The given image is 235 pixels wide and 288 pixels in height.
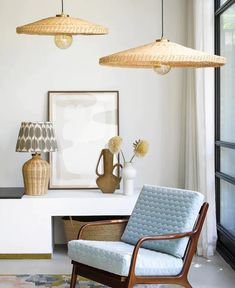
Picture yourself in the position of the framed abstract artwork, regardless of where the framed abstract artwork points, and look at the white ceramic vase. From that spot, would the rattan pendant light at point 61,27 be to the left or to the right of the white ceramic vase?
right

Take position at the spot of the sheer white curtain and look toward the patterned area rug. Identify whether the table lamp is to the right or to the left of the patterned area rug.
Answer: right

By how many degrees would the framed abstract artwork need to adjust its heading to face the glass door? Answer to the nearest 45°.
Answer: approximately 45° to its left

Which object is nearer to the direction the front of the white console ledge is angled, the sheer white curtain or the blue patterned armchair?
the blue patterned armchair

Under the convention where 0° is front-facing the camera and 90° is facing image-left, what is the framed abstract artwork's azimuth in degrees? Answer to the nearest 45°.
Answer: approximately 0°

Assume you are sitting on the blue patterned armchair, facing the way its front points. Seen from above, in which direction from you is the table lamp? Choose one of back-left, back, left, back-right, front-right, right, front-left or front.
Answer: right

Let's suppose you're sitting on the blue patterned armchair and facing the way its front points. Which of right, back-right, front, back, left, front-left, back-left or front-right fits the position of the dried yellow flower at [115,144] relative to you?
back-right

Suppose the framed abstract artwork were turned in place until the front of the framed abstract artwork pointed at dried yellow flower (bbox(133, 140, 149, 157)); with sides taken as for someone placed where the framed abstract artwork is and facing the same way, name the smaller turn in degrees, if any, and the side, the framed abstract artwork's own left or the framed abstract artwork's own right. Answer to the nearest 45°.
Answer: approximately 45° to the framed abstract artwork's own left

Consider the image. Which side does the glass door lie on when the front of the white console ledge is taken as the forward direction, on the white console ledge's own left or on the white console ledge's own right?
on the white console ledge's own left

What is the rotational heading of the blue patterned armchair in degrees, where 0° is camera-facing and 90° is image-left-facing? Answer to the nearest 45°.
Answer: approximately 45°

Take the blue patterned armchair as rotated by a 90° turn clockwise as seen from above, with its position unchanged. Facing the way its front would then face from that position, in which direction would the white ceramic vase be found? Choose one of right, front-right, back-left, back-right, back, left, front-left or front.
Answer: front-right
